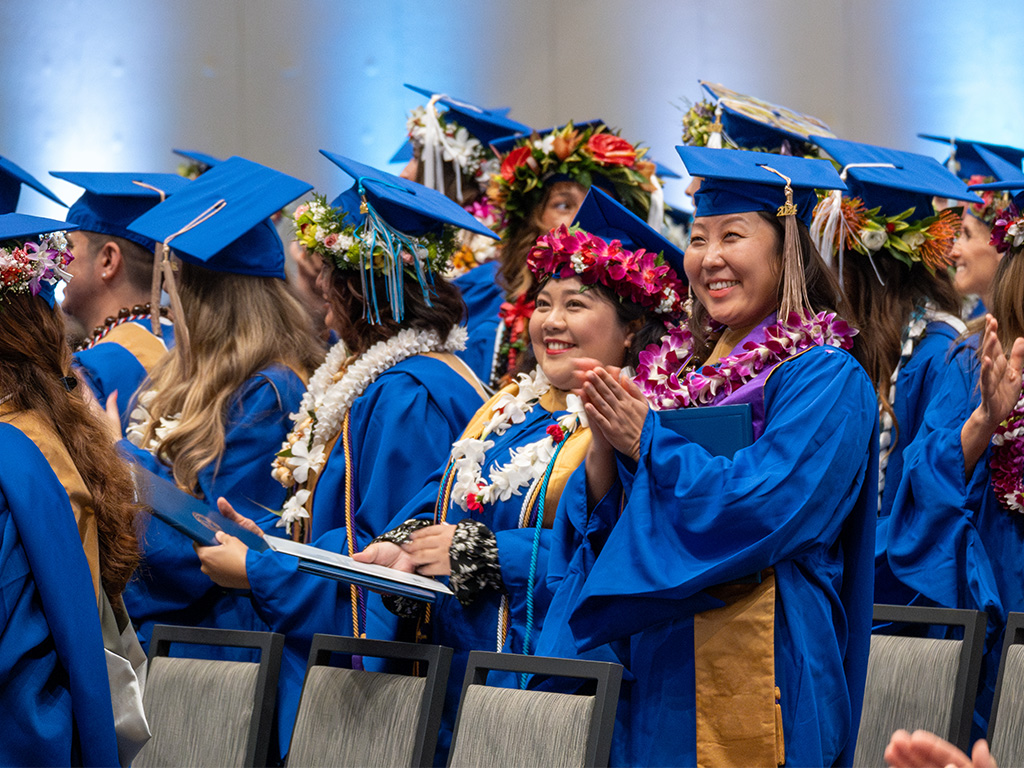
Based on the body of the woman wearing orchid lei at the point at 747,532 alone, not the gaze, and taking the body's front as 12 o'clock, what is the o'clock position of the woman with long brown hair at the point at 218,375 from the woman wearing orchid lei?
The woman with long brown hair is roughly at 3 o'clock from the woman wearing orchid lei.

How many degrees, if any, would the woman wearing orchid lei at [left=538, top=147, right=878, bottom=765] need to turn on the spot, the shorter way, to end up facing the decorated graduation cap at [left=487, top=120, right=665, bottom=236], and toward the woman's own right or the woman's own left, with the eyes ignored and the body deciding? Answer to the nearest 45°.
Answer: approximately 135° to the woman's own right

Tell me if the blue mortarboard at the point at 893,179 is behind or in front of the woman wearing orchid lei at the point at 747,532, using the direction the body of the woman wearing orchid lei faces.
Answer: behind

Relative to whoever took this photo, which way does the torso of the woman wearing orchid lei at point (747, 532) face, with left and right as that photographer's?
facing the viewer and to the left of the viewer

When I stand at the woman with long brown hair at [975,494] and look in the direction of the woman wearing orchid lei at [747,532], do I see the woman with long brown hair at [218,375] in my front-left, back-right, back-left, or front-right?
front-right

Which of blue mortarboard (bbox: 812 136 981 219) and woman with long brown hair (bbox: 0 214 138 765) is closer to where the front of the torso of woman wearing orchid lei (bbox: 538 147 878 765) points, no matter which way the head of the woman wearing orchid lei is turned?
the woman with long brown hair

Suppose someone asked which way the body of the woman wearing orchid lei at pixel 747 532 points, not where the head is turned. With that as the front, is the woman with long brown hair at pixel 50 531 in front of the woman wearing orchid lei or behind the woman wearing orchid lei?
in front

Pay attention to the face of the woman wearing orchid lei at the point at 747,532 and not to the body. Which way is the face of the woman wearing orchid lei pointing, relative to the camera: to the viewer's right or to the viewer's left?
to the viewer's left

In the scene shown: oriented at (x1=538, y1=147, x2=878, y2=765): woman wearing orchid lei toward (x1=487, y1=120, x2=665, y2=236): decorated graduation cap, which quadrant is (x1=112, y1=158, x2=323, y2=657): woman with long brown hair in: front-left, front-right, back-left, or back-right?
front-left

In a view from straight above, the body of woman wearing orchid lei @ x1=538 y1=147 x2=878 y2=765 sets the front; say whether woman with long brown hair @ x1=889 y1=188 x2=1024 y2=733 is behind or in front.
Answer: behind
